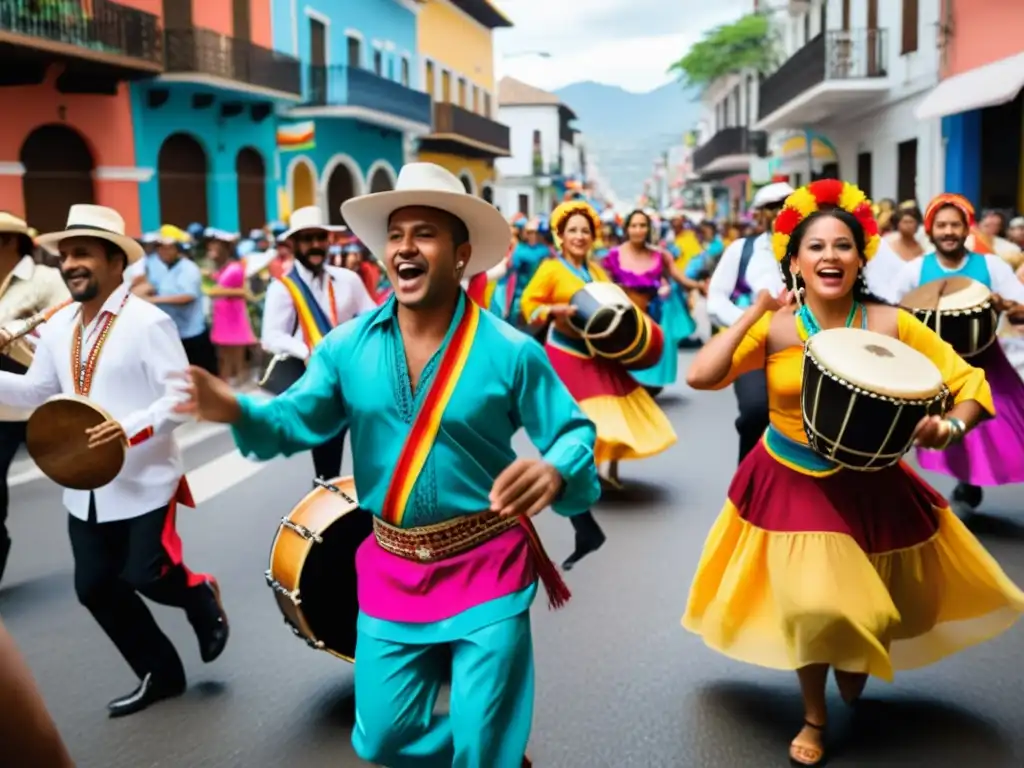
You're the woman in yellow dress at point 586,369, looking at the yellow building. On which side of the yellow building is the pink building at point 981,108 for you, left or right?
right

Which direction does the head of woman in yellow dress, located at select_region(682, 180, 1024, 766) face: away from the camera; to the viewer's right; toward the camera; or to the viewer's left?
toward the camera

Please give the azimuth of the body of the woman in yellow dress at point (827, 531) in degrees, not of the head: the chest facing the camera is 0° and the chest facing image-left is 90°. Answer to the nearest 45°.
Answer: approximately 0°

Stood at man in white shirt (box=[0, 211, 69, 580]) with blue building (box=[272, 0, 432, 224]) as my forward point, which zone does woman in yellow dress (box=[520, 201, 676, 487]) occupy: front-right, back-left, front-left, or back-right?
front-right

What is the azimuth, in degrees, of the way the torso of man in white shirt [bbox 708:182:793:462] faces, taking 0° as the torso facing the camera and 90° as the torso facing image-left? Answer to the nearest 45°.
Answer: approximately 315°

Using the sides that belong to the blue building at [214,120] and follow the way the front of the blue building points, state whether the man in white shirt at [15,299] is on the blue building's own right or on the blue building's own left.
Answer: on the blue building's own right

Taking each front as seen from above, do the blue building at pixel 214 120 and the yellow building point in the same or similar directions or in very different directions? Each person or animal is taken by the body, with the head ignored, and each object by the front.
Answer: same or similar directions

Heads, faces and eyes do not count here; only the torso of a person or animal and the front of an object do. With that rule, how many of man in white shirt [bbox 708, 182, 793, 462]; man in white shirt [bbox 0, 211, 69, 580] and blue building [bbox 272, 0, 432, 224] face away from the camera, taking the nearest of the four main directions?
0

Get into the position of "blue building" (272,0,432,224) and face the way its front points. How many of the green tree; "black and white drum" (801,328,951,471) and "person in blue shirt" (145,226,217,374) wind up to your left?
1

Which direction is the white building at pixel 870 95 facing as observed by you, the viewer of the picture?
facing the viewer and to the left of the viewer

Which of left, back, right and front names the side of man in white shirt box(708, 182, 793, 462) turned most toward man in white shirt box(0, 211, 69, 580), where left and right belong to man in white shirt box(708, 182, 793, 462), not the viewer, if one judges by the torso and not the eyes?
right
